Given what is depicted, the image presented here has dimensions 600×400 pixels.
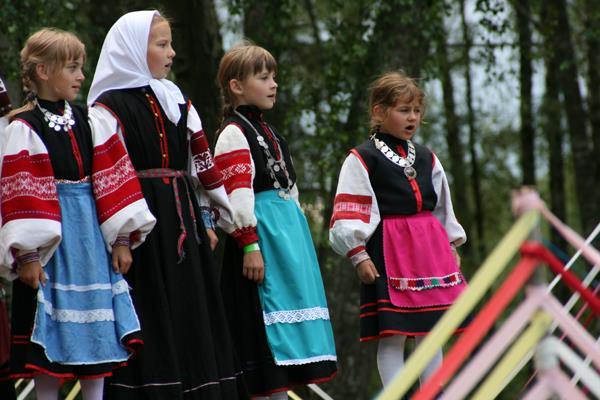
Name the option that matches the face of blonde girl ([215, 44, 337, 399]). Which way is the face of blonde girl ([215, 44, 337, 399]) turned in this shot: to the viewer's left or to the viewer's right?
to the viewer's right

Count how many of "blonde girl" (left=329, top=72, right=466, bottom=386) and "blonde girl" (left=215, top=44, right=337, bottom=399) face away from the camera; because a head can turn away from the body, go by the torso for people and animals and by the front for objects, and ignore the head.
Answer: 0

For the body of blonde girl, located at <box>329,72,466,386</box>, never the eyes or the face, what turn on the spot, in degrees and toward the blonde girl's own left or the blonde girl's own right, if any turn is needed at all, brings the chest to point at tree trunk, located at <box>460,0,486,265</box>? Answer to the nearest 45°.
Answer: approximately 135° to the blonde girl's own left

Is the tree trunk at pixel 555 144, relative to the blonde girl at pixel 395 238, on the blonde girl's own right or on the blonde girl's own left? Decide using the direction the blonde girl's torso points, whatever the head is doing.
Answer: on the blonde girl's own left

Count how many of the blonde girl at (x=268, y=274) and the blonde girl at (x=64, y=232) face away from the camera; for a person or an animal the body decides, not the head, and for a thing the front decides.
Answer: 0

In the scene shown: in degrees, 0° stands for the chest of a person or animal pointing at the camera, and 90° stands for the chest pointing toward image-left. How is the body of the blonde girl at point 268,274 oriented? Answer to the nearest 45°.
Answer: approximately 315°

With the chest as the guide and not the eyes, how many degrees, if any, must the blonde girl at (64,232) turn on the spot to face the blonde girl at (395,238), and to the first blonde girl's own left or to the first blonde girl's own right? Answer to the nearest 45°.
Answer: approximately 45° to the first blonde girl's own left
